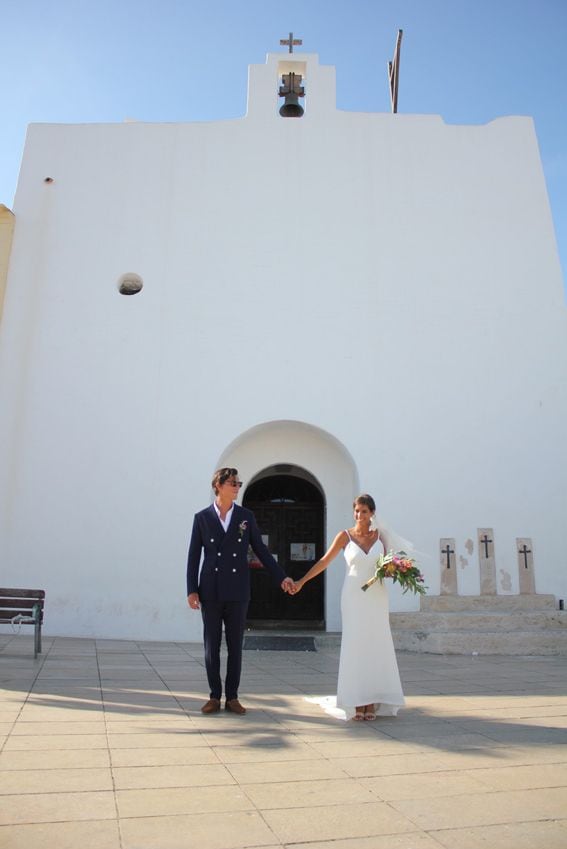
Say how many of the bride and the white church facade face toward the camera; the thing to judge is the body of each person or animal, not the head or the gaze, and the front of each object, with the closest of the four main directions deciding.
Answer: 2

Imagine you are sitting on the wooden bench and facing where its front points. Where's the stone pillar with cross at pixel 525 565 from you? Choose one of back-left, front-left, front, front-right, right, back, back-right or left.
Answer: left

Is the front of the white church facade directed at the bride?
yes

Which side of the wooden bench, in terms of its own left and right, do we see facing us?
front

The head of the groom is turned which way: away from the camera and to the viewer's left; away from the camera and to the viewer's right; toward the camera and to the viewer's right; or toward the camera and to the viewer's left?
toward the camera and to the viewer's right

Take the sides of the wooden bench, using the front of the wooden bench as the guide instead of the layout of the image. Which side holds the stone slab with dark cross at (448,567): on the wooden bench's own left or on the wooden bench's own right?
on the wooden bench's own left

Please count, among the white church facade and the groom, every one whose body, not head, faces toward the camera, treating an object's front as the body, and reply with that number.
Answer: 2

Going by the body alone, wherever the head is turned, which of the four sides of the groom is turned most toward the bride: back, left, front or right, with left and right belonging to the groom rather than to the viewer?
left

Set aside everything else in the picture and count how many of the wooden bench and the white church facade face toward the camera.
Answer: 2

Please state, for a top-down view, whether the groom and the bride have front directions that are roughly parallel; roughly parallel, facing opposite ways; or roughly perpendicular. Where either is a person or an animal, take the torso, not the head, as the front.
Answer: roughly parallel

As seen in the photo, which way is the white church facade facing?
toward the camera

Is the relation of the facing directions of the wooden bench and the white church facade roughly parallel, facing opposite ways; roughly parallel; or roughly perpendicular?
roughly parallel

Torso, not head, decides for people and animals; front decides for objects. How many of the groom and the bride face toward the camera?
2

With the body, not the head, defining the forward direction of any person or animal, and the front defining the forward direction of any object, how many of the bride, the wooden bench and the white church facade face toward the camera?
3

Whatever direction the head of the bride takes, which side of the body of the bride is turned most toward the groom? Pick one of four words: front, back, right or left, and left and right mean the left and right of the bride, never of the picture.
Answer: right

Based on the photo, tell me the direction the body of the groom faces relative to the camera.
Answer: toward the camera

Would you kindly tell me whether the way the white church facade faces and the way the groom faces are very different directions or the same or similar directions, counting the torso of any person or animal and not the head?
same or similar directions

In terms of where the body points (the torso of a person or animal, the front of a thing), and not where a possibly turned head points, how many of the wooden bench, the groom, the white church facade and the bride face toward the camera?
4
